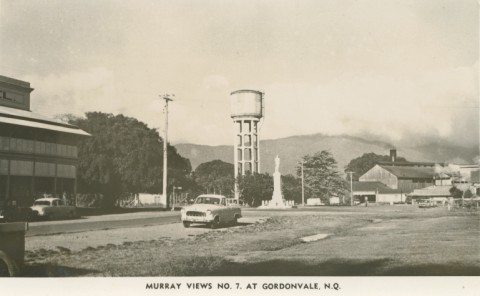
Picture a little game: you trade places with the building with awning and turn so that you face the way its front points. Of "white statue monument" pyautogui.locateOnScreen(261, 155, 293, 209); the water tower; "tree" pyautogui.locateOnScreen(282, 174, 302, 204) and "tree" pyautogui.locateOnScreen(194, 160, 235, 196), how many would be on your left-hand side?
4

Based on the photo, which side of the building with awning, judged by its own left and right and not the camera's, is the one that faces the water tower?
left

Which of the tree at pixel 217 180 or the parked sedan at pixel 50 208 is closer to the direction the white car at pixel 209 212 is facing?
the parked sedan

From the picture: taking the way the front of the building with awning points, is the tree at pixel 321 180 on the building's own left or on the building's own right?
on the building's own left

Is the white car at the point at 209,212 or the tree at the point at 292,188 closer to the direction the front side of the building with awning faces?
the white car

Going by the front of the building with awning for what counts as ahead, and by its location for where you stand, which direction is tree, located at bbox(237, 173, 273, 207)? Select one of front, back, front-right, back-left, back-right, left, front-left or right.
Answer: left

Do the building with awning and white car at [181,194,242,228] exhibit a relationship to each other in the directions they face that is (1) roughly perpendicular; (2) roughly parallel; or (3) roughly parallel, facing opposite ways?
roughly perpendicular

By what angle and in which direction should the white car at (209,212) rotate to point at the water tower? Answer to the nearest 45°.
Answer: approximately 135° to its right

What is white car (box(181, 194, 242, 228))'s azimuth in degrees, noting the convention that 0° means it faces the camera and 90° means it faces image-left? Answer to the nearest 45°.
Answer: approximately 45°
